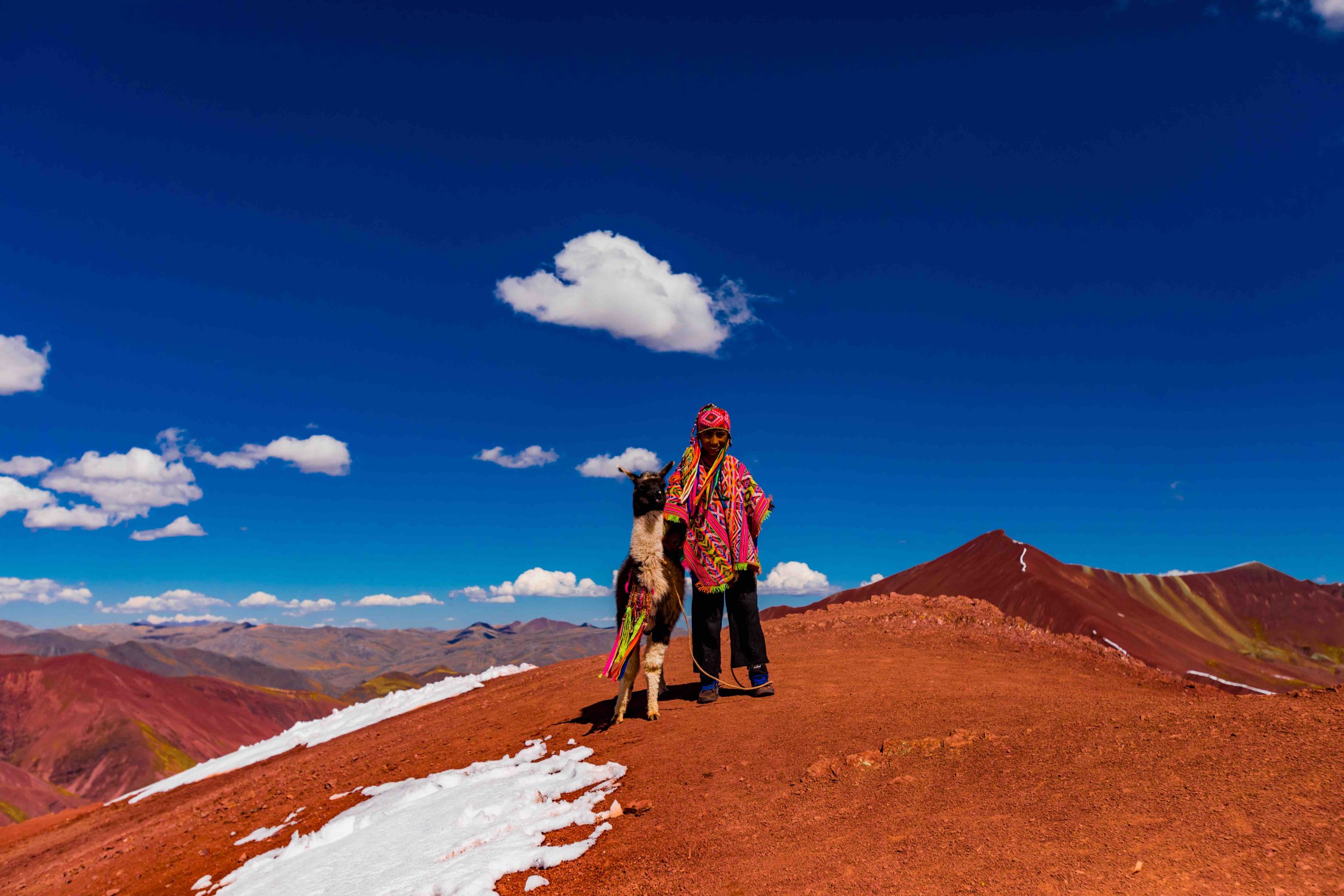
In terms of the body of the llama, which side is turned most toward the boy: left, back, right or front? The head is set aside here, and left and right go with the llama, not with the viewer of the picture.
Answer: left

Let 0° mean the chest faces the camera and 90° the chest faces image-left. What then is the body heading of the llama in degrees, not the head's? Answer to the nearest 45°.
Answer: approximately 0°

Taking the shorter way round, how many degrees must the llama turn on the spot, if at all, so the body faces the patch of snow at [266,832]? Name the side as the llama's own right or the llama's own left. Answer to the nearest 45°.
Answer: approximately 90° to the llama's own right

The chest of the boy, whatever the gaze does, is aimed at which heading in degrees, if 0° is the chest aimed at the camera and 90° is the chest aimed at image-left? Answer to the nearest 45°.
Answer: approximately 0°

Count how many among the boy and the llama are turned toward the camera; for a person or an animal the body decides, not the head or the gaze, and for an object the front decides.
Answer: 2
